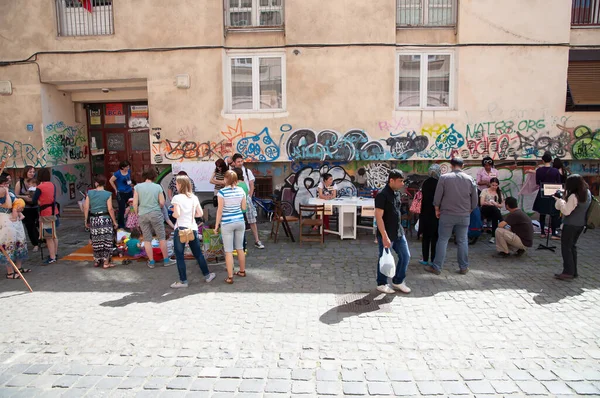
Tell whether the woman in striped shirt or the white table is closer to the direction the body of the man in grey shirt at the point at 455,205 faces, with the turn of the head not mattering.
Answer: the white table

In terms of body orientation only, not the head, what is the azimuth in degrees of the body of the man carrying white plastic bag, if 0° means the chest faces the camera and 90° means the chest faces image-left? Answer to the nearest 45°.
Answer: approximately 315°

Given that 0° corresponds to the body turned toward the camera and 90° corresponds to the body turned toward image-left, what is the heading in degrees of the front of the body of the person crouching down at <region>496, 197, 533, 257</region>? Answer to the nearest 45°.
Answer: approximately 135°

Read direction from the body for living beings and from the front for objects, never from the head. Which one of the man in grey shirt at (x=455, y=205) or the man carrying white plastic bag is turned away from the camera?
the man in grey shirt

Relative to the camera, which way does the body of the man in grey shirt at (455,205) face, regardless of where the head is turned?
away from the camera

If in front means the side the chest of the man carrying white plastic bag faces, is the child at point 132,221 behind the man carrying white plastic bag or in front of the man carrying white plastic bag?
behind

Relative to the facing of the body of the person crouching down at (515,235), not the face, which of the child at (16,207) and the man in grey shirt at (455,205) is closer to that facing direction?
the child

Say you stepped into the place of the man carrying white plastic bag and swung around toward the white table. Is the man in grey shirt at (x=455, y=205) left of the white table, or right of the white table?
right

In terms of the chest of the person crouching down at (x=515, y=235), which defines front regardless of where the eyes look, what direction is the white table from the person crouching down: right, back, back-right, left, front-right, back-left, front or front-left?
front-left

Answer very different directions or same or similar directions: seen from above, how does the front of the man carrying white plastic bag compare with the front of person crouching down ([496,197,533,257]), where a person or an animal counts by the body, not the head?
very different directions

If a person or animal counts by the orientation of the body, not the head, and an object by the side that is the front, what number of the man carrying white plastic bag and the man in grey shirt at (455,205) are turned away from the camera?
1

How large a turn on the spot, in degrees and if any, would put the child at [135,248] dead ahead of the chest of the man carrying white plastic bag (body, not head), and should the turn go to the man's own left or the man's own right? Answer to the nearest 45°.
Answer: approximately 135° to the man's own right

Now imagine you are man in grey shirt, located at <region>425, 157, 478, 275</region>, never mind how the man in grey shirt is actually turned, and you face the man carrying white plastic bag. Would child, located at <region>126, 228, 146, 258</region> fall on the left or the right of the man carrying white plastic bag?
right

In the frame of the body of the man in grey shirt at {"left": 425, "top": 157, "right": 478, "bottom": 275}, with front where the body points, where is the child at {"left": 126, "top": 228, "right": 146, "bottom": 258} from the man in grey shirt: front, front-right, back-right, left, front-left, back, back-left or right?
left
